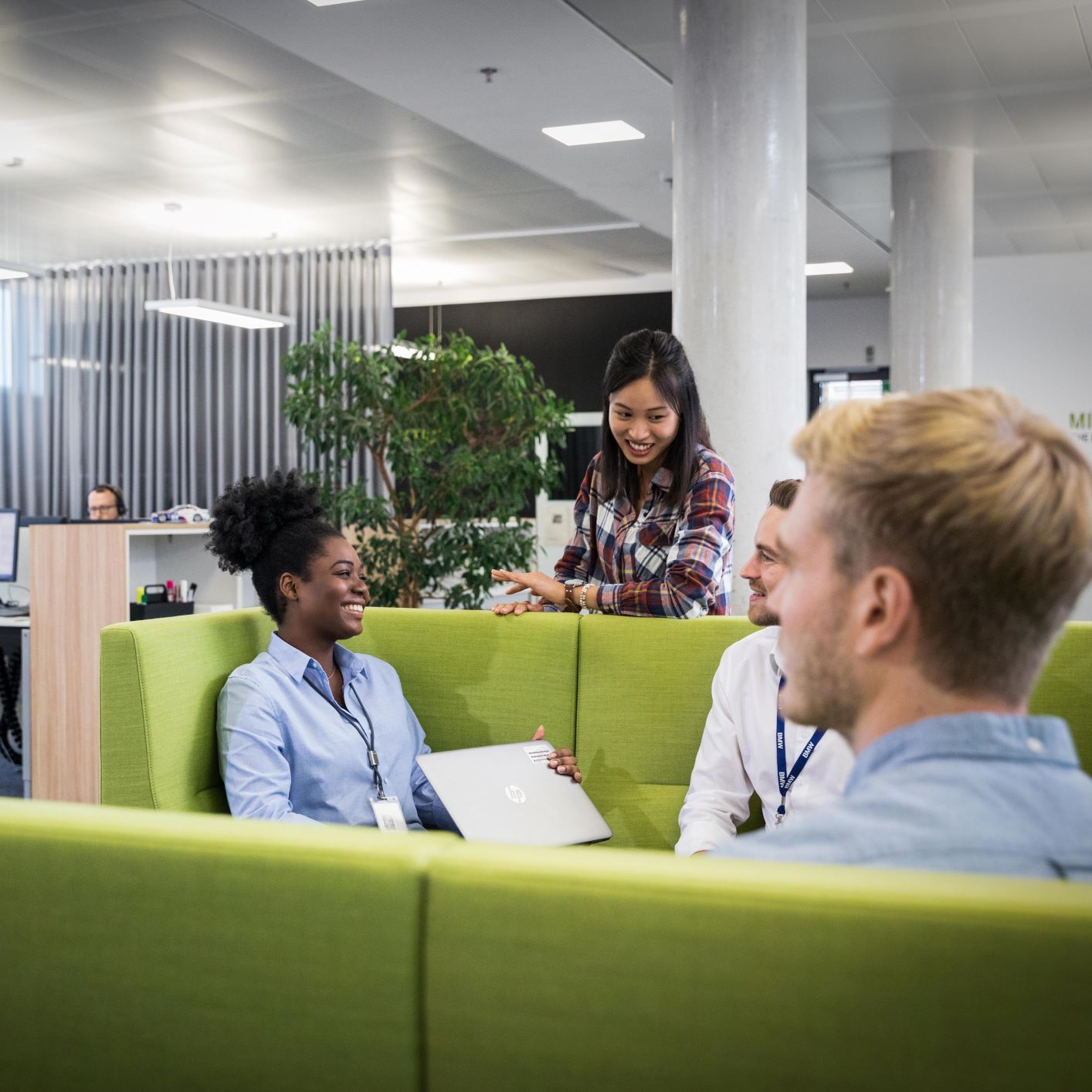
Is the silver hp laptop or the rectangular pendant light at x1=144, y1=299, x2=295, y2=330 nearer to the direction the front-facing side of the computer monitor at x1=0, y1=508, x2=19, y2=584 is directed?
the silver hp laptop

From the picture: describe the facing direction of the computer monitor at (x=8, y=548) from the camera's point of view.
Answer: facing the viewer

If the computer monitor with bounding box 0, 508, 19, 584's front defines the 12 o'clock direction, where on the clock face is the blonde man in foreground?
The blonde man in foreground is roughly at 12 o'clock from the computer monitor.

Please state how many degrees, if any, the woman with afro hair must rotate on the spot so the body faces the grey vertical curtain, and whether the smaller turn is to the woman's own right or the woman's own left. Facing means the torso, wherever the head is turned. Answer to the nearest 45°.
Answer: approximately 135° to the woman's own left

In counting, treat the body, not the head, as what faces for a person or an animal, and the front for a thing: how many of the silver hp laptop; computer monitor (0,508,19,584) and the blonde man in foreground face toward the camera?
1

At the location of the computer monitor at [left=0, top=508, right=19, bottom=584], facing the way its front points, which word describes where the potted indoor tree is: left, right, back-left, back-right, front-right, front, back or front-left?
front-left

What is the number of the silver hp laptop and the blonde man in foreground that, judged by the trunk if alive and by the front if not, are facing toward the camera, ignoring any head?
0

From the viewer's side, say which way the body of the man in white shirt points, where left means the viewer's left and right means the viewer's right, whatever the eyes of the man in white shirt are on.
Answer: facing the viewer and to the left of the viewer

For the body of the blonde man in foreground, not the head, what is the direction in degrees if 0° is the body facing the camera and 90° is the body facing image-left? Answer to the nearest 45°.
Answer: approximately 135°

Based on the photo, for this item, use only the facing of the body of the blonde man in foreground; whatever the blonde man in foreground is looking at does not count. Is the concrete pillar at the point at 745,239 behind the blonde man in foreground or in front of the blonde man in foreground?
in front

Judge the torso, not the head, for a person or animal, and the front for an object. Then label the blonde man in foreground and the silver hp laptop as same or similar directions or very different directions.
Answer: same or similar directions

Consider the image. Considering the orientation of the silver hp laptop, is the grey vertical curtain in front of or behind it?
in front

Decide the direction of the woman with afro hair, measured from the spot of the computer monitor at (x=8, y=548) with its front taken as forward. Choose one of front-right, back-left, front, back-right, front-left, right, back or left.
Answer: front

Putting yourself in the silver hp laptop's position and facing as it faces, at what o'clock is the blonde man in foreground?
The blonde man in foreground is roughly at 7 o'clock from the silver hp laptop.

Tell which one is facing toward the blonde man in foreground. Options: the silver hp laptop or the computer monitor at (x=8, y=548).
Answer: the computer monitor

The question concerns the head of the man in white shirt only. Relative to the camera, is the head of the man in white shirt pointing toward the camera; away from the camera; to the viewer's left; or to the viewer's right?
to the viewer's left

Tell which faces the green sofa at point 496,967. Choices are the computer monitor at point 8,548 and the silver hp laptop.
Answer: the computer monitor

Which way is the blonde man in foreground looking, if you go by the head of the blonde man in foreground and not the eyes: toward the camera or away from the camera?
away from the camera
